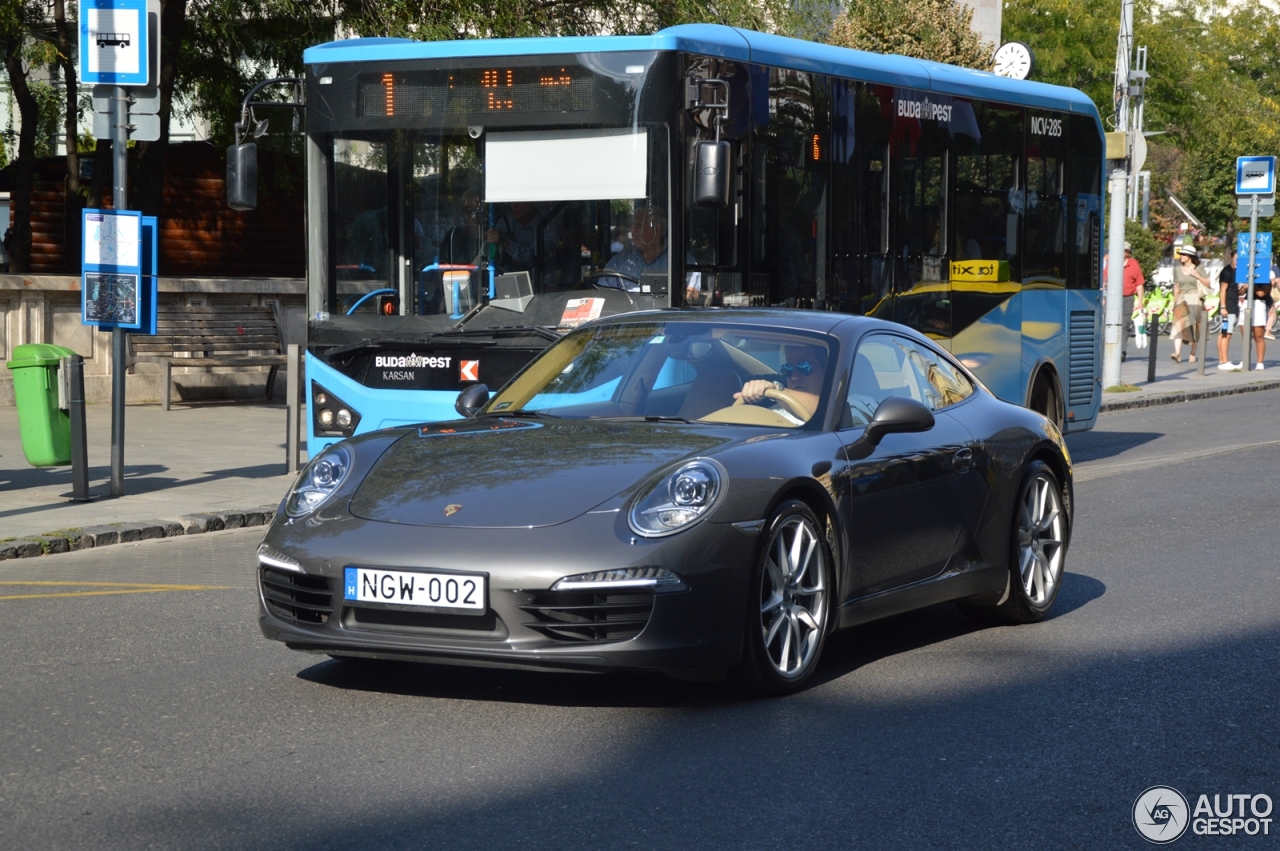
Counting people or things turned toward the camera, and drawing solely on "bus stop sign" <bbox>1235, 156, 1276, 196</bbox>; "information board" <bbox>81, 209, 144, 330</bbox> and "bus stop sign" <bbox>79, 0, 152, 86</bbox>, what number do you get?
3

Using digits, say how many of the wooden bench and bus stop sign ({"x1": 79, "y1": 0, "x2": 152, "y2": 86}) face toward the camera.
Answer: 2

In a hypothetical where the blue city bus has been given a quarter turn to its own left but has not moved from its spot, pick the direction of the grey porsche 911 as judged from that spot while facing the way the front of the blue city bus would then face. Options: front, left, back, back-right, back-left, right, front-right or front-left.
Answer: front-right

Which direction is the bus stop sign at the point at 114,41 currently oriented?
toward the camera

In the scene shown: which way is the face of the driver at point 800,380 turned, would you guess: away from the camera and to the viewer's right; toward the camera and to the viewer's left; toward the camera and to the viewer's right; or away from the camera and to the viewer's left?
toward the camera and to the viewer's left

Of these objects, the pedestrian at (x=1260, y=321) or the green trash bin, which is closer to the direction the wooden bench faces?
the green trash bin

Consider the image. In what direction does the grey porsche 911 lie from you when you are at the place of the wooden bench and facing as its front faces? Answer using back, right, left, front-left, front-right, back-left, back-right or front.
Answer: front

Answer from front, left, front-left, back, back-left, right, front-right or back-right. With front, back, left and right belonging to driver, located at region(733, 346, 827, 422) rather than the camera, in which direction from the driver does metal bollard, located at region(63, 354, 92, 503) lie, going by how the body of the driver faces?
right

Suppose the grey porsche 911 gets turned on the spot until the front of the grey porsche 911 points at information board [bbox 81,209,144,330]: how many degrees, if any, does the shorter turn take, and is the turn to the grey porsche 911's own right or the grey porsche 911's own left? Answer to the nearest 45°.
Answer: approximately 90° to the grey porsche 911's own right

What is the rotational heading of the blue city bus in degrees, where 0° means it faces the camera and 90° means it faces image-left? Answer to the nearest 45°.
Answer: approximately 45°
